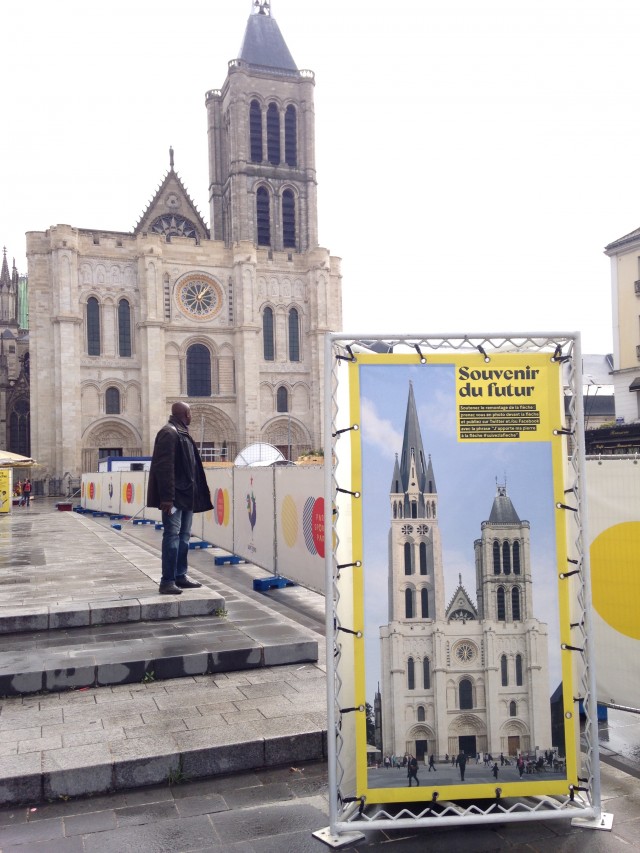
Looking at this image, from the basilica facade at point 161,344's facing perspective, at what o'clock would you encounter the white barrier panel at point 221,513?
The white barrier panel is roughly at 12 o'clock from the basilica facade.

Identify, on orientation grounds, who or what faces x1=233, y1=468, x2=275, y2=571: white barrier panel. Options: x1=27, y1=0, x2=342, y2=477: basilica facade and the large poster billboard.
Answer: the basilica facade

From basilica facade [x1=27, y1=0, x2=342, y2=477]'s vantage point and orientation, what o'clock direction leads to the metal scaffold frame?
The metal scaffold frame is roughly at 12 o'clock from the basilica facade.

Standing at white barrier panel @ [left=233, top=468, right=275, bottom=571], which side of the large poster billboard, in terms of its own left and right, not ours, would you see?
back

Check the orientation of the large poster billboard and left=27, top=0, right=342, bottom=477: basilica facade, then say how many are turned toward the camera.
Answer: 2

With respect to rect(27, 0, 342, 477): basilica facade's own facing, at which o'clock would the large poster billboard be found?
The large poster billboard is roughly at 12 o'clock from the basilica facade.

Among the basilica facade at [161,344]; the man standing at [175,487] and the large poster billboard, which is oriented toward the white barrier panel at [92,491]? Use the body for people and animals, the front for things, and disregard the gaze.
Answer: the basilica facade

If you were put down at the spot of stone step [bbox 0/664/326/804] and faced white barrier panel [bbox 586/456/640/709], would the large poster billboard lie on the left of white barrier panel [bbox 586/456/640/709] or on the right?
right

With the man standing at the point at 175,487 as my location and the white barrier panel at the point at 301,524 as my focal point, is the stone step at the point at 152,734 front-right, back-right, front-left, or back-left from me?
back-right

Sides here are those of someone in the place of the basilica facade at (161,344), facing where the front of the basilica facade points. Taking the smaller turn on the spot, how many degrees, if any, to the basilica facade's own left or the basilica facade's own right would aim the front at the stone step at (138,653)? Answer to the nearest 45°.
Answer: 0° — it already faces it
